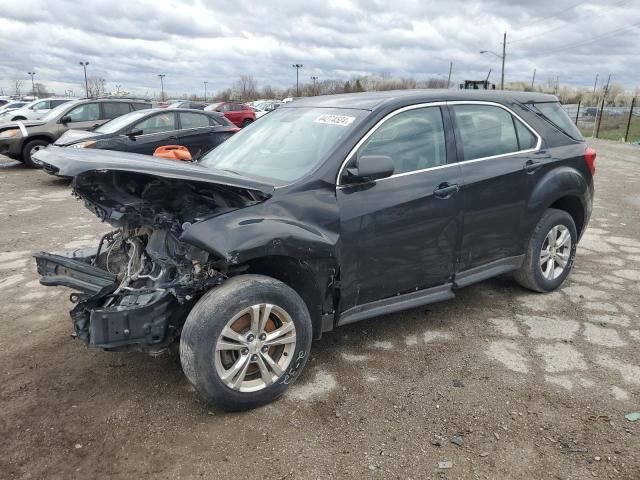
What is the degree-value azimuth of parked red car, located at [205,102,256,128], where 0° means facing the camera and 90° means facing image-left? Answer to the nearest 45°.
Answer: approximately 45°

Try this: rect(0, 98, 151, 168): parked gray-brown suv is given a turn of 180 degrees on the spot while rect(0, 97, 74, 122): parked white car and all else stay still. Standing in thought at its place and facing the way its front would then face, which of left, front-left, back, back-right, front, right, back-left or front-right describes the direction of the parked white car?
front-left

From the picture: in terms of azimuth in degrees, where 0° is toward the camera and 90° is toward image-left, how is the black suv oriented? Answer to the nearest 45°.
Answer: approximately 45°

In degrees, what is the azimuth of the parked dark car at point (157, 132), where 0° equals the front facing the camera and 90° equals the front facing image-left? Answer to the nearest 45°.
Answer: approximately 45°

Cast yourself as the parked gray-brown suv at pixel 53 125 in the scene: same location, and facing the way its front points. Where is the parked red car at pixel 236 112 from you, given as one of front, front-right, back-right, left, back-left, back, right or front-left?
back

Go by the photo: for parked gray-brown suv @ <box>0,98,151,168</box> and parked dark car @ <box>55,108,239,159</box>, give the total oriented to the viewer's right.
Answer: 0

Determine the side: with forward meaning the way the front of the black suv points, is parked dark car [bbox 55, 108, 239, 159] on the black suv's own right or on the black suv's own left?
on the black suv's own right

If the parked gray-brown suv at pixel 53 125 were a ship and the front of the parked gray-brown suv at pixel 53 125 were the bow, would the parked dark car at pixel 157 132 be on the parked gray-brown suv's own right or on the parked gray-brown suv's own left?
on the parked gray-brown suv's own left

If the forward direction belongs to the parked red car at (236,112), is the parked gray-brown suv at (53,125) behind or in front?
in front

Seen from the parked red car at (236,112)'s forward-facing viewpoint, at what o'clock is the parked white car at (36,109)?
The parked white car is roughly at 1 o'clock from the parked red car.
